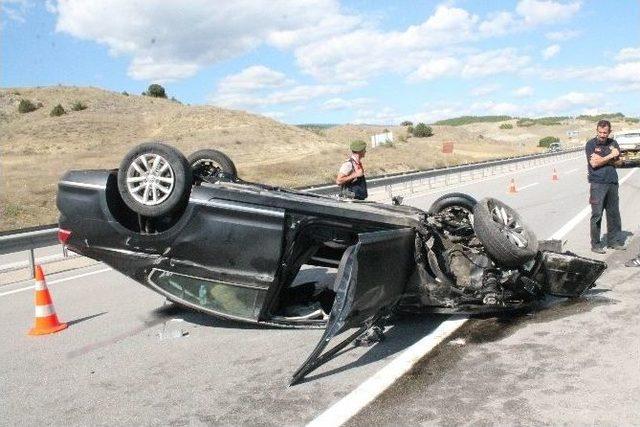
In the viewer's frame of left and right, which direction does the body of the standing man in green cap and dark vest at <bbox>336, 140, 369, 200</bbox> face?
facing the viewer and to the right of the viewer

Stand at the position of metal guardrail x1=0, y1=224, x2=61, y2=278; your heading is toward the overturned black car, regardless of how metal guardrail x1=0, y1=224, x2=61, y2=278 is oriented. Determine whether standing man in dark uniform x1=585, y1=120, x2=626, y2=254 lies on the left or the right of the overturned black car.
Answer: left

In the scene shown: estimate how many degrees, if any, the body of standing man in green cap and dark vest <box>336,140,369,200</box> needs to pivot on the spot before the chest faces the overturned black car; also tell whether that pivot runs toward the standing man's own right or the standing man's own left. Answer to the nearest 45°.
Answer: approximately 45° to the standing man's own right

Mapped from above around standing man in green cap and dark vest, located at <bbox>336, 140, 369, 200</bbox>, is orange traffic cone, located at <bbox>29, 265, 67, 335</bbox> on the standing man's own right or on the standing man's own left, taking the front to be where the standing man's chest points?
on the standing man's own right

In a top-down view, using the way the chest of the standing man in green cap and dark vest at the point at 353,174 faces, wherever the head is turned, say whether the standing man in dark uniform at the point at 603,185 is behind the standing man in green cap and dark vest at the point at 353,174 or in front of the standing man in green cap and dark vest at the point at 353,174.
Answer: in front
